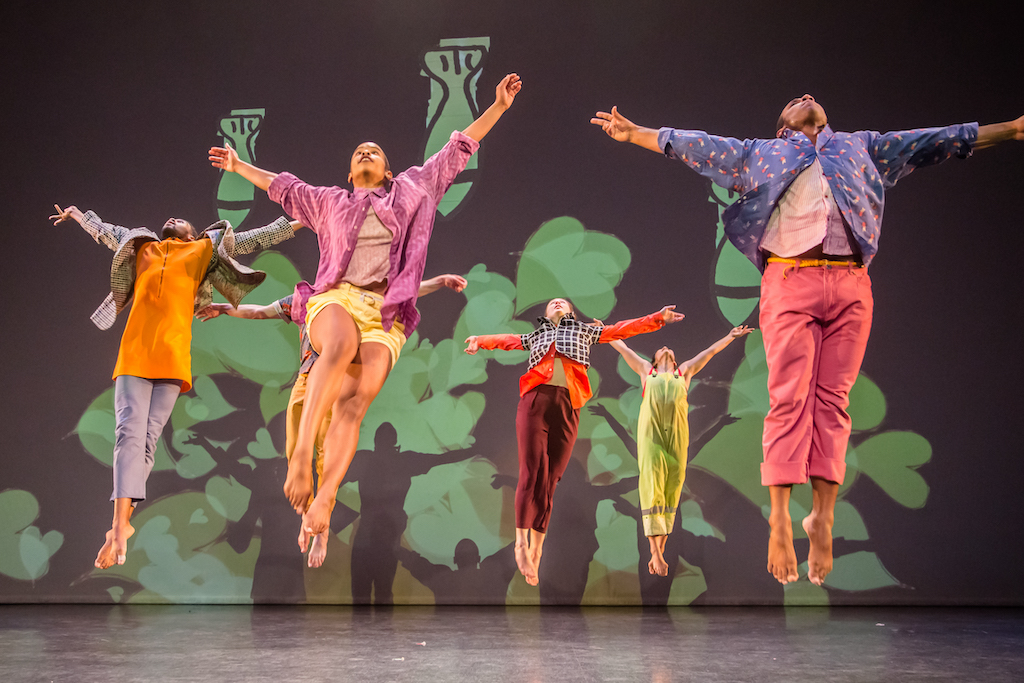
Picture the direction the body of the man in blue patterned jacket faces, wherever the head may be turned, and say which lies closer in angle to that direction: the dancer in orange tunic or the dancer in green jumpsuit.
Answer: the dancer in orange tunic

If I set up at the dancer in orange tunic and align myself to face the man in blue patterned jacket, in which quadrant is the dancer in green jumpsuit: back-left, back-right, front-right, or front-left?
front-left

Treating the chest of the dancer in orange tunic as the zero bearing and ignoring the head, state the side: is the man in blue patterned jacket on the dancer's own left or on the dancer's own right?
on the dancer's own left

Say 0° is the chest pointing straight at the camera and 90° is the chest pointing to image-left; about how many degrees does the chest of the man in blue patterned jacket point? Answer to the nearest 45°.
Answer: approximately 0°

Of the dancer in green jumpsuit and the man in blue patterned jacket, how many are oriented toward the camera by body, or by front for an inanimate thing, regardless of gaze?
2

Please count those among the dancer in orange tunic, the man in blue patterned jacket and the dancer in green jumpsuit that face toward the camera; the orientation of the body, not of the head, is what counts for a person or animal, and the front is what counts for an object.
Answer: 3

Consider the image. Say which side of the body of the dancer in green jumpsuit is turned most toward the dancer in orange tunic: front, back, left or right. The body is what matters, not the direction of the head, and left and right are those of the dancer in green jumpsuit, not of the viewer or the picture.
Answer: right

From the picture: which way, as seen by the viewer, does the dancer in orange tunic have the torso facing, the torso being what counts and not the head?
toward the camera

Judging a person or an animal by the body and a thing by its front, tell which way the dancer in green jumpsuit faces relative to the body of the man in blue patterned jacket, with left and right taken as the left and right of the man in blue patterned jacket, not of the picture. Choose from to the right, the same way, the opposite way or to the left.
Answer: the same way

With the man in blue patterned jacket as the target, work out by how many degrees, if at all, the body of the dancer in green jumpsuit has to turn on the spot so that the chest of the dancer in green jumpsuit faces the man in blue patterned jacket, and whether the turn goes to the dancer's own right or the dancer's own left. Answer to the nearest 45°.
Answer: approximately 45° to the dancer's own left

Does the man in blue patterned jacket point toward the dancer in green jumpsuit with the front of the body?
no

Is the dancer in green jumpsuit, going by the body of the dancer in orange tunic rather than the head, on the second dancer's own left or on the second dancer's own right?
on the second dancer's own left

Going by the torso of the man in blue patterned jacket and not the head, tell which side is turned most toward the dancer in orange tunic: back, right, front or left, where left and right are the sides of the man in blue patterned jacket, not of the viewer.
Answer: right

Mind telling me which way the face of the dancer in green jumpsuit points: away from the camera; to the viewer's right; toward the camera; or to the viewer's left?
toward the camera
